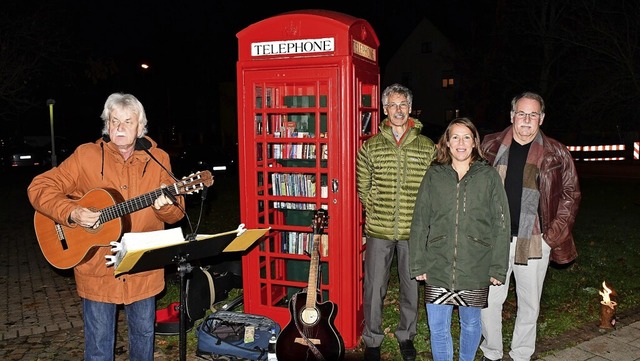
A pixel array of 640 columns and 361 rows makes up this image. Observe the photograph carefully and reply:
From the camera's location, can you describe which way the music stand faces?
facing away from the viewer and to the left of the viewer

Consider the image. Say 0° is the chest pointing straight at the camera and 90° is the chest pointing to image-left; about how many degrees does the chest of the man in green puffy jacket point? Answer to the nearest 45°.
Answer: approximately 0°

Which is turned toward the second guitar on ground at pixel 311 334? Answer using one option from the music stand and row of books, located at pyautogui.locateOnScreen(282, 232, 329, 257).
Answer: the row of books

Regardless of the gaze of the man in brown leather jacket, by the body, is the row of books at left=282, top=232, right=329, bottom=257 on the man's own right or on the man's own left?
on the man's own right

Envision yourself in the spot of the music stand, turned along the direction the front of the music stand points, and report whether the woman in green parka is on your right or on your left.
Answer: on your right

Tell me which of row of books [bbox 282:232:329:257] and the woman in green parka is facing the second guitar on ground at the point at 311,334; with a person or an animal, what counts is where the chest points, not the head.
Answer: the row of books

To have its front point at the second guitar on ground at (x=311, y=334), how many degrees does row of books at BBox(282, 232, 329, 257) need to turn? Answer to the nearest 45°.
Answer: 0° — it already faces it

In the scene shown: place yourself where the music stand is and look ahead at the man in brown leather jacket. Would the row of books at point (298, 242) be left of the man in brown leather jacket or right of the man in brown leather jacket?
left

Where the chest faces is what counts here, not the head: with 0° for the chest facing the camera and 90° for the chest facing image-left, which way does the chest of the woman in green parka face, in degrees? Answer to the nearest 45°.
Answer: approximately 0°

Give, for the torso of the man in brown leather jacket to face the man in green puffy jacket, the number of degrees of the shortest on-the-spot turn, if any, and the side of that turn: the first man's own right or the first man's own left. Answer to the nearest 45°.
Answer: approximately 90° to the first man's own right

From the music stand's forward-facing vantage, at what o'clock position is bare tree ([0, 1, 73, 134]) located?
The bare tree is roughly at 1 o'clock from the music stand.
